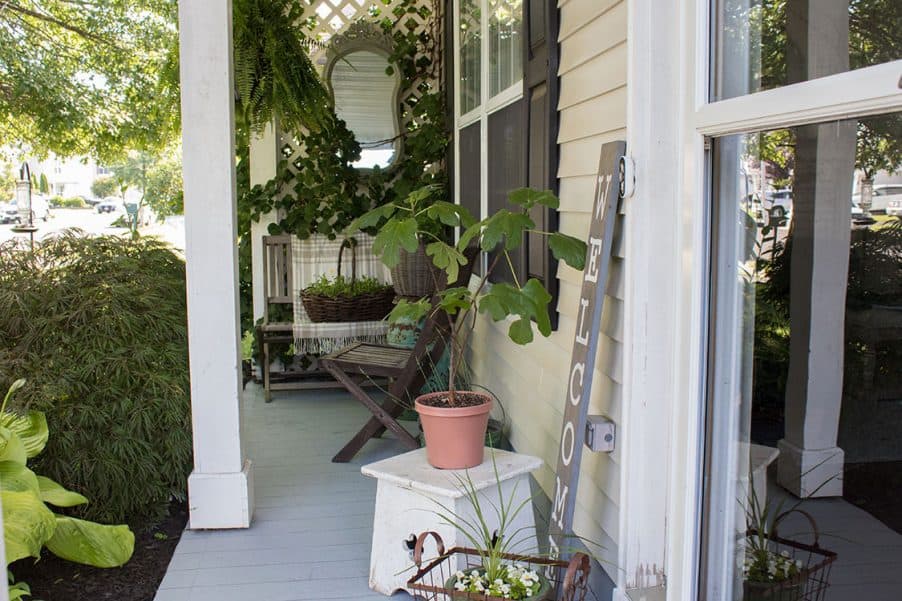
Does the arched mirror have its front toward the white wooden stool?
yes

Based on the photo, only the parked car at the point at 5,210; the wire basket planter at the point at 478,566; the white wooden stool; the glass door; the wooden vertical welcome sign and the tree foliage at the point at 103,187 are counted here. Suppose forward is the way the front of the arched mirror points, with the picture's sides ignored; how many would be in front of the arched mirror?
4

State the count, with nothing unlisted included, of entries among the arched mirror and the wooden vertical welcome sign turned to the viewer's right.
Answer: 0

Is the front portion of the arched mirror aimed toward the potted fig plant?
yes

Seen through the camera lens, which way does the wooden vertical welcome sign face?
facing the viewer and to the left of the viewer

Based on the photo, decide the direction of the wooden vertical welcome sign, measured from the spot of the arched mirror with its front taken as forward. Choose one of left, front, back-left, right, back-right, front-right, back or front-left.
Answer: front

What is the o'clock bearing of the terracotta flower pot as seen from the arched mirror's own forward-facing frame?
The terracotta flower pot is roughly at 12 o'clock from the arched mirror.

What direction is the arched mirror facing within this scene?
toward the camera

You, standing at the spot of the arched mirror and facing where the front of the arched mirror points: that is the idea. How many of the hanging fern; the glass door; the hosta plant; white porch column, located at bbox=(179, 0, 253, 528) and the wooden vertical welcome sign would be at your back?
0

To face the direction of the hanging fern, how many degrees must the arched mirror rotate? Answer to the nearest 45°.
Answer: approximately 45° to its right
